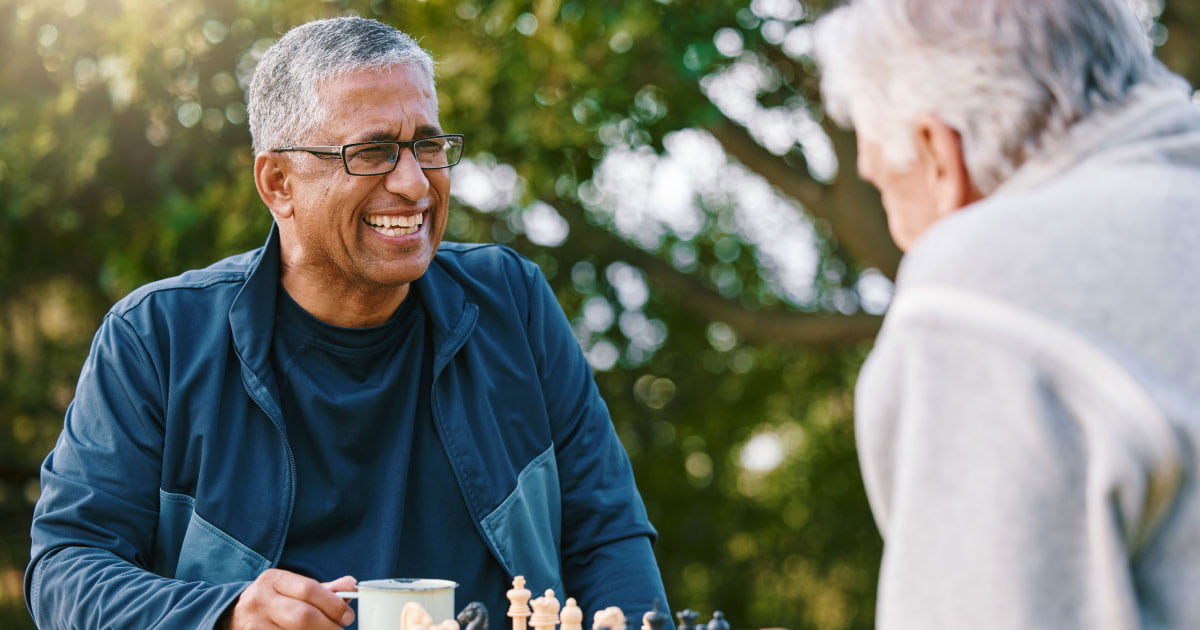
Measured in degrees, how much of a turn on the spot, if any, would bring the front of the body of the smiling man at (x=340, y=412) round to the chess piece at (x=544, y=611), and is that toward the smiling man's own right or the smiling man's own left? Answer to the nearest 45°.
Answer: approximately 45° to the smiling man's own right

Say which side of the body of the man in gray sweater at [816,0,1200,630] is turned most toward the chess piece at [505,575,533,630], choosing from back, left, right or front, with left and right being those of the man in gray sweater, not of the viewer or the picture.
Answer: front

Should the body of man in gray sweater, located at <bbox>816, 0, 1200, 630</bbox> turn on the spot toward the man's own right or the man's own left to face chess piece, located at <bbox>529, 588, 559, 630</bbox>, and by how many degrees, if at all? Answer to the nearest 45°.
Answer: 0° — they already face it

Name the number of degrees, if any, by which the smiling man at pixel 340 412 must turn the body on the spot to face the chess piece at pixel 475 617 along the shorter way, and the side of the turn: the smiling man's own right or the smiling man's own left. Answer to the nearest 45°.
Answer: approximately 45° to the smiling man's own right

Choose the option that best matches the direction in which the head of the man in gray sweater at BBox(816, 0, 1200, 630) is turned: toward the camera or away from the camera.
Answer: away from the camera

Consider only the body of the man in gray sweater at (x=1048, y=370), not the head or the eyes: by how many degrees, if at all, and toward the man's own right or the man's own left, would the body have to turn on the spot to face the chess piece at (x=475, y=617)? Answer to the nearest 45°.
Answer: approximately 45° to the man's own left

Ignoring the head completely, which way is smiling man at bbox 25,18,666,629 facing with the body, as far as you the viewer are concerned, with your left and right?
facing the viewer and to the right of the viewer

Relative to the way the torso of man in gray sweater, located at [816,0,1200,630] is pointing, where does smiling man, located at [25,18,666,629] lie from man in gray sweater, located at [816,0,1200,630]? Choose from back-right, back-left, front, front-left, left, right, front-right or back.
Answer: front

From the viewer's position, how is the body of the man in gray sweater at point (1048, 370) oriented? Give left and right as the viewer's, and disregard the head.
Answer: facing away from the viewer and to the left of the viewer

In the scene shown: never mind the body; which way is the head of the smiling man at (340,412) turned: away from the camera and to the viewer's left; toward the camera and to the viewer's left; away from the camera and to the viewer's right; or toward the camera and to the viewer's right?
toward the camera and to the viewer's right

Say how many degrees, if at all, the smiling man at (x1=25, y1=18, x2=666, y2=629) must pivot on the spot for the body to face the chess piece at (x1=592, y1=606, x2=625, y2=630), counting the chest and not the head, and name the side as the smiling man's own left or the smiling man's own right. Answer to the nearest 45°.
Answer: approximately 45° to the smiling man's own left

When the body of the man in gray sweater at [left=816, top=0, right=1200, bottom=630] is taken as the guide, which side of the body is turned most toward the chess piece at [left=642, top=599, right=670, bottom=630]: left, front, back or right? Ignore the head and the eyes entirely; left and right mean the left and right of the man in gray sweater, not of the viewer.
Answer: front

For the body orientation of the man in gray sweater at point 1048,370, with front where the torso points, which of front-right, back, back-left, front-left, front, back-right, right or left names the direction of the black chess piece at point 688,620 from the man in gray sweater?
front
